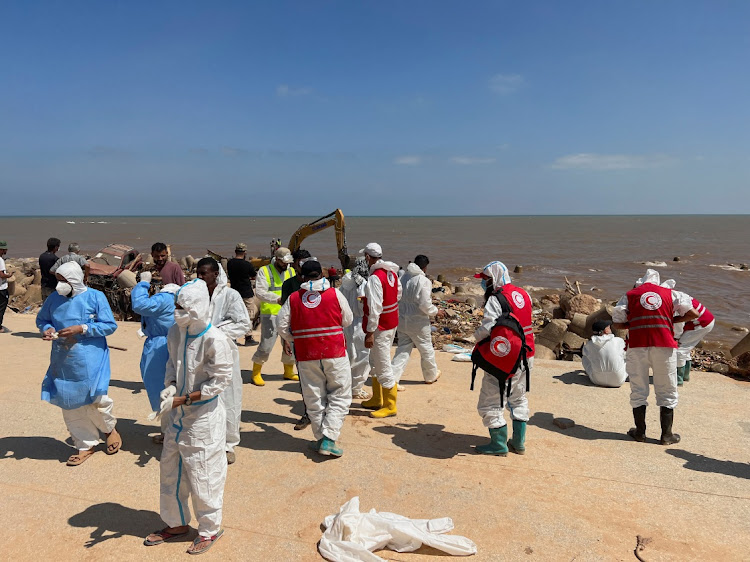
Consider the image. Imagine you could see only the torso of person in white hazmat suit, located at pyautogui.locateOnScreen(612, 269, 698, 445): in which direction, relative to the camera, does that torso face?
away from the camera

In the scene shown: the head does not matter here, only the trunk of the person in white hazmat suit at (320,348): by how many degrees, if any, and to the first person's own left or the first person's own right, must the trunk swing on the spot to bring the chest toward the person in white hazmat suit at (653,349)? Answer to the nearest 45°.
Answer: approximately 90° to the first person's own right

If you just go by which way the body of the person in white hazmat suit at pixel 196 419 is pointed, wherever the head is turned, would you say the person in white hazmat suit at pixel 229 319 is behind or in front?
behind

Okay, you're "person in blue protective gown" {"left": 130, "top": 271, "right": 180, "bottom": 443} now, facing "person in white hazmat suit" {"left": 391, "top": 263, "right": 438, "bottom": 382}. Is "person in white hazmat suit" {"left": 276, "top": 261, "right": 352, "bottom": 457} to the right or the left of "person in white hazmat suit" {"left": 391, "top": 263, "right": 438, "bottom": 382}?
right

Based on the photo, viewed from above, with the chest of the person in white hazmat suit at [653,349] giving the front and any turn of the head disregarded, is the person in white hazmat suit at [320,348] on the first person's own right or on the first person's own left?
on the first person's own left

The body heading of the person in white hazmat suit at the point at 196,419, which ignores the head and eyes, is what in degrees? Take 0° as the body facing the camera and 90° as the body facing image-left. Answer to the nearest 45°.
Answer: approximately 45°

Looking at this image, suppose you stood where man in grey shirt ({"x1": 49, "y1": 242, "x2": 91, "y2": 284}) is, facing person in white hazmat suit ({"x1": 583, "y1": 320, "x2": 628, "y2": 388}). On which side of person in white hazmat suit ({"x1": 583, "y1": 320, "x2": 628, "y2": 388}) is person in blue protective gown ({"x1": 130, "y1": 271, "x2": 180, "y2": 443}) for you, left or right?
right
